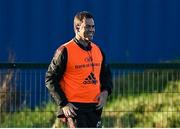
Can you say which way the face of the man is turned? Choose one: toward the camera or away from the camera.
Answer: toward the camera

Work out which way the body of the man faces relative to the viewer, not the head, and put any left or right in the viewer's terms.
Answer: facing the viewer and to the right of the viewer
